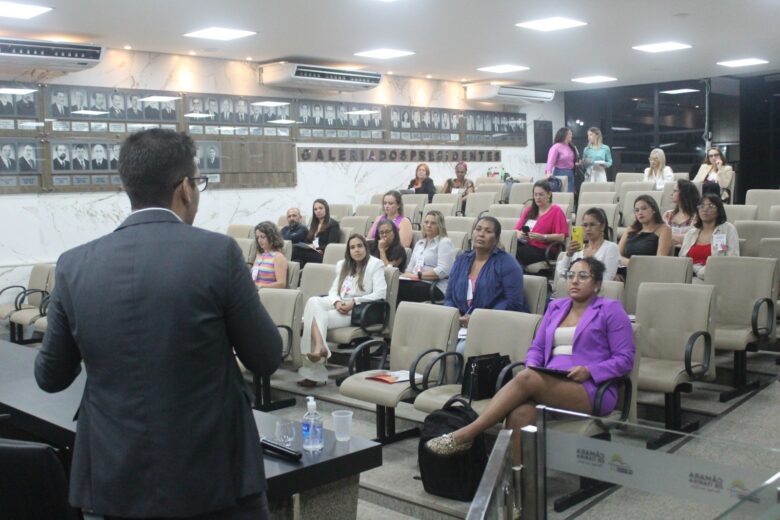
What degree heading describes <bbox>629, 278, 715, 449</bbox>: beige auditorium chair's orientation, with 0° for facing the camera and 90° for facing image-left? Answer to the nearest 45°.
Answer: approximately 45°

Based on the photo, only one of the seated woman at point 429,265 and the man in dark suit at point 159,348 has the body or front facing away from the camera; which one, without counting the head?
the man in dark suit

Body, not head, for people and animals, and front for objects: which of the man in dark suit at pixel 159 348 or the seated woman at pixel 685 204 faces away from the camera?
the man in dark suit
